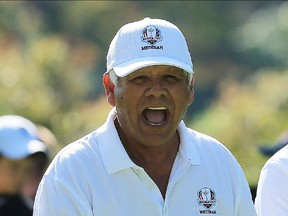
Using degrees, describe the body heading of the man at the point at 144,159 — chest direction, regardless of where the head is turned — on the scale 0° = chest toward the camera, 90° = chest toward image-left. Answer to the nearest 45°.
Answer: approximately 0°

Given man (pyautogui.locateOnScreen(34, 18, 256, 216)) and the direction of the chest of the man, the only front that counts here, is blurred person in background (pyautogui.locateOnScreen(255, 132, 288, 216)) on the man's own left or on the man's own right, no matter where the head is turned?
on the man's own left
